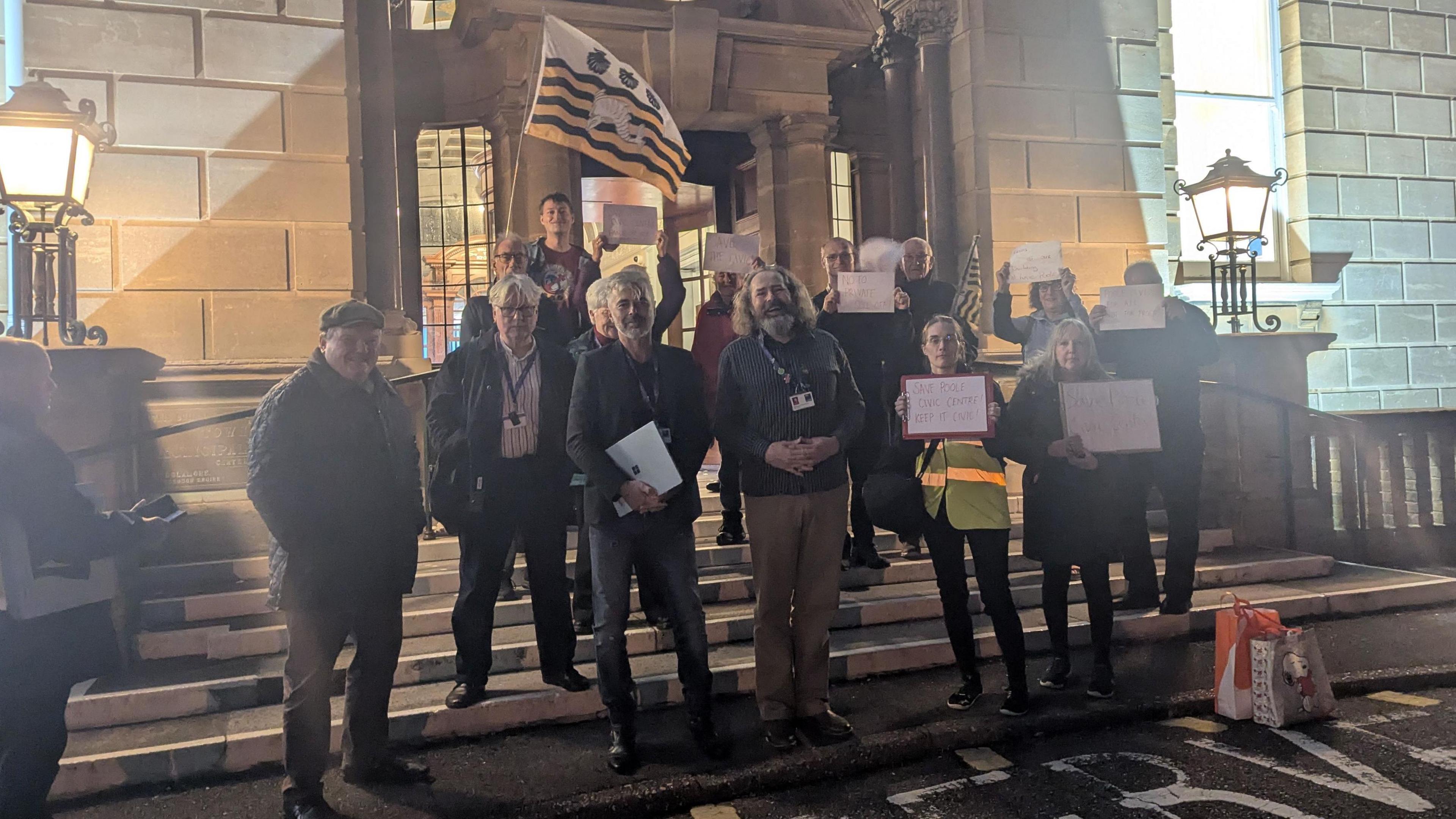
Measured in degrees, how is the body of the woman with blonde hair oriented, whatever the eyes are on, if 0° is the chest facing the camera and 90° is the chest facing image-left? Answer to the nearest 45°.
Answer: approximately 0°

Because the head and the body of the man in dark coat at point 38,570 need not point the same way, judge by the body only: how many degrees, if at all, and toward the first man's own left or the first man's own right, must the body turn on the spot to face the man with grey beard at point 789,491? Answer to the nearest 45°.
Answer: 0° — they already face them

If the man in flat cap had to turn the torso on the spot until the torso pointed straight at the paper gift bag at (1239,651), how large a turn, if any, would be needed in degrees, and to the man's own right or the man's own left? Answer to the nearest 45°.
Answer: approximately 45° to the man's own left

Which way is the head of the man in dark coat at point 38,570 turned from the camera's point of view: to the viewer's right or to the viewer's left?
to the viewer's right

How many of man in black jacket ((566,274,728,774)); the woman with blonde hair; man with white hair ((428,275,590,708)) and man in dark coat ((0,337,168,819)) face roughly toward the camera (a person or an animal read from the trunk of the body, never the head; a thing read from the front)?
3

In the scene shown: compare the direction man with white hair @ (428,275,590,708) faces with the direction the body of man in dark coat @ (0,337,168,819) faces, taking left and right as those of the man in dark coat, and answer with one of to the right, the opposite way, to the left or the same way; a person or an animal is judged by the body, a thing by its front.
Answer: to the right

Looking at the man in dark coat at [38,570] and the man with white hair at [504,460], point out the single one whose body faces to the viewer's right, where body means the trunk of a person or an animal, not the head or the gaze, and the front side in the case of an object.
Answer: the man in dark coat

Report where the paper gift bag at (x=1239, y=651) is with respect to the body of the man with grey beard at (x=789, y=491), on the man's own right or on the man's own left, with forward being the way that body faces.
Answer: on the man's own left

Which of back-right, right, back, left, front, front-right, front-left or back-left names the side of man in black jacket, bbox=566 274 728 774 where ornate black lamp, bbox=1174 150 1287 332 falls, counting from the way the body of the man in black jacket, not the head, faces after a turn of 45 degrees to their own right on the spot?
back

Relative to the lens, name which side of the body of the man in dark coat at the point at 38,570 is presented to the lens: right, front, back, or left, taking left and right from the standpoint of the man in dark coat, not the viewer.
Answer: right
